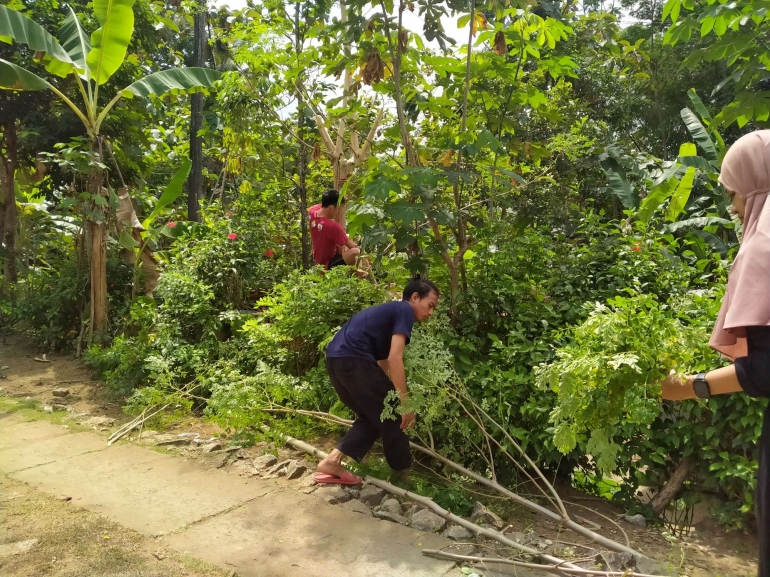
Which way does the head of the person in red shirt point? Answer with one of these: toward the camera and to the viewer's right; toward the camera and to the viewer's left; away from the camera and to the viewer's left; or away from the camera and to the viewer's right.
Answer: away from the camera and to the viewer's right

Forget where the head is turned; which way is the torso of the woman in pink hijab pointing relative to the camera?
to the viewer's left

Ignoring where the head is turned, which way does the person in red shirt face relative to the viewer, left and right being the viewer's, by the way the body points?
facing away from the viewer and to the right of the viewer

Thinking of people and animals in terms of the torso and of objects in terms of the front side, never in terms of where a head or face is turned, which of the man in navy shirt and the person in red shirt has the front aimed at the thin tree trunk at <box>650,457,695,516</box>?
the man in navy shirt

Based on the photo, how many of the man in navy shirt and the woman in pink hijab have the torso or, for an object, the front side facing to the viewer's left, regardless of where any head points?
1

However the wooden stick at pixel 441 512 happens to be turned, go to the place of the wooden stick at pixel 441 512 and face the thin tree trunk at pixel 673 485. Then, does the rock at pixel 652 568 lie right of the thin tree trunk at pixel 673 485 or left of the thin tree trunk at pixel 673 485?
right

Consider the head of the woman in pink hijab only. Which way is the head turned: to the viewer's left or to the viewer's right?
to the viewer's left

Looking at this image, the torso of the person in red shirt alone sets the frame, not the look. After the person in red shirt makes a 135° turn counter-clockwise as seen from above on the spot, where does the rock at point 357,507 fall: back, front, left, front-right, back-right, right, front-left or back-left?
left

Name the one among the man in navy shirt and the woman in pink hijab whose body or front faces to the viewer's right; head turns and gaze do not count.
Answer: the man in navy shirt

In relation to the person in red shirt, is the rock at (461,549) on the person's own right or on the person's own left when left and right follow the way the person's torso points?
on the person's own right

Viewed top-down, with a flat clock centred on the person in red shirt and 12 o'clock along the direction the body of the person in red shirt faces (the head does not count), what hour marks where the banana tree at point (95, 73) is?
The banana tree is roughly at 8 o'clock from the person in red shirt.

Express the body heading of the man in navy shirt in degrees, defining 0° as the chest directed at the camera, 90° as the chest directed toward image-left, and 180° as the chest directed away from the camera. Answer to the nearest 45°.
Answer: approximately 270°
